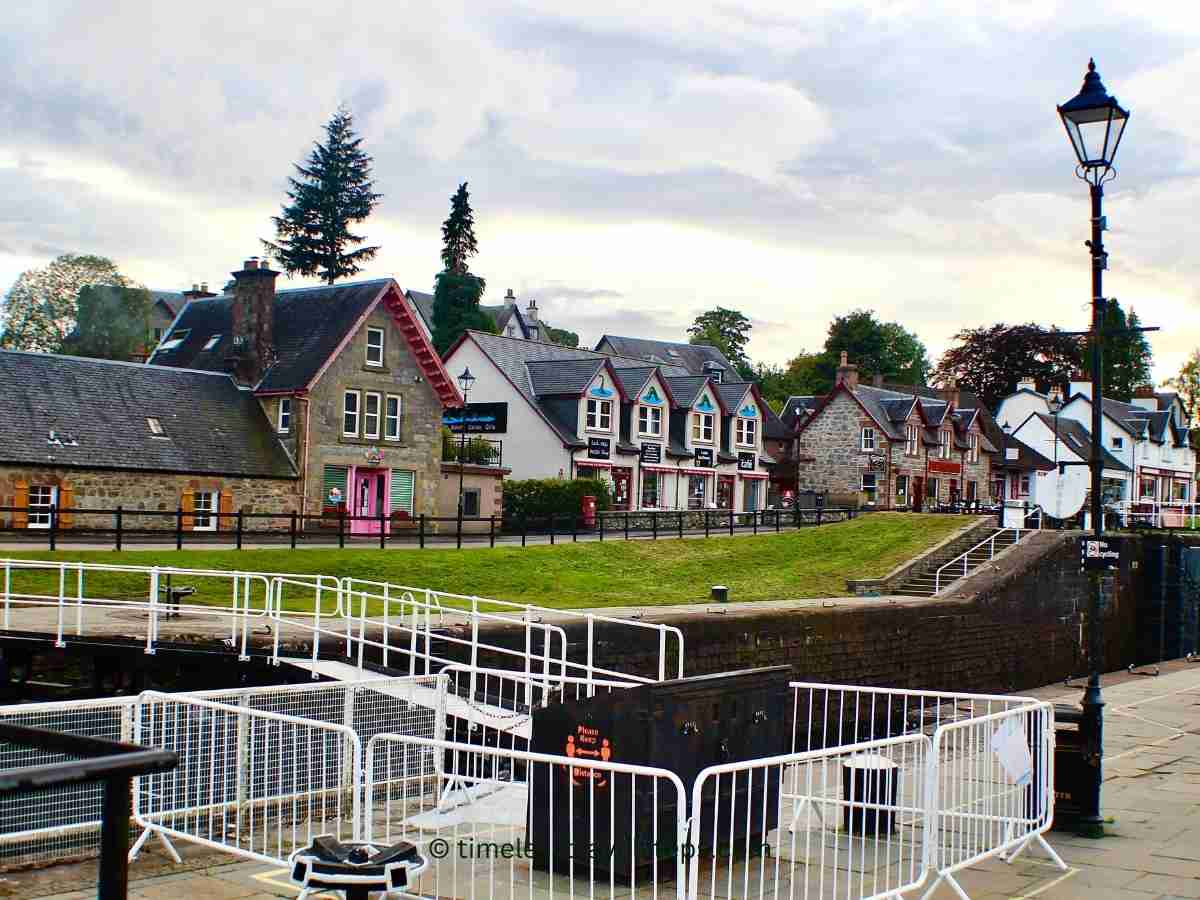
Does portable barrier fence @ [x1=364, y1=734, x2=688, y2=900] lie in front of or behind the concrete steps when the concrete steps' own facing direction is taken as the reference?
in front

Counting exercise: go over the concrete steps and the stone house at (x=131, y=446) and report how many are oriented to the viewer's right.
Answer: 0

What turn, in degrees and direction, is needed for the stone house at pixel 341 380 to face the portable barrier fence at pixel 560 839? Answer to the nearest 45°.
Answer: approximately 45° to its right

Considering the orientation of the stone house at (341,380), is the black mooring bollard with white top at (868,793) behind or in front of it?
in front

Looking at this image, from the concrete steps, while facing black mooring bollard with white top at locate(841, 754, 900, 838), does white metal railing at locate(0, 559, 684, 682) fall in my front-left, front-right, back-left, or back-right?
front-right

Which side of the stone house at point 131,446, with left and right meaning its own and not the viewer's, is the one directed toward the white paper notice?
front

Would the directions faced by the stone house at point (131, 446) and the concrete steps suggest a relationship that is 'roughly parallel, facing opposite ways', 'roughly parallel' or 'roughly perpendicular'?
roughly perpendicular

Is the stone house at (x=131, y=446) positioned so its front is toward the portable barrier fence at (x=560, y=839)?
yes

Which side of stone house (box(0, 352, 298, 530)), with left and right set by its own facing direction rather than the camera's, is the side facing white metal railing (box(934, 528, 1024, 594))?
left

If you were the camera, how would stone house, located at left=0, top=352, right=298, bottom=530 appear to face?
facing the viewer

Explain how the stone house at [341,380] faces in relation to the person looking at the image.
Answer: facing the viewer and to the right of the viewer

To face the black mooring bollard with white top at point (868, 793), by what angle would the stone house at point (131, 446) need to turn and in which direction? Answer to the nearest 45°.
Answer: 0° — it already faces it

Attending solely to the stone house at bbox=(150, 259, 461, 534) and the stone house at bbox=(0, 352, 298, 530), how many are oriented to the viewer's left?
0

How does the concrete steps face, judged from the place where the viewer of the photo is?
facing the viewer and to the left of the viewer

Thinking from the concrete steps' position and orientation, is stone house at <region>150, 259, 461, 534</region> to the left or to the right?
on its right

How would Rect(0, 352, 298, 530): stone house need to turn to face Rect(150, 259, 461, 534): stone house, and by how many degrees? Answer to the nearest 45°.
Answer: approximately 135° to its left
